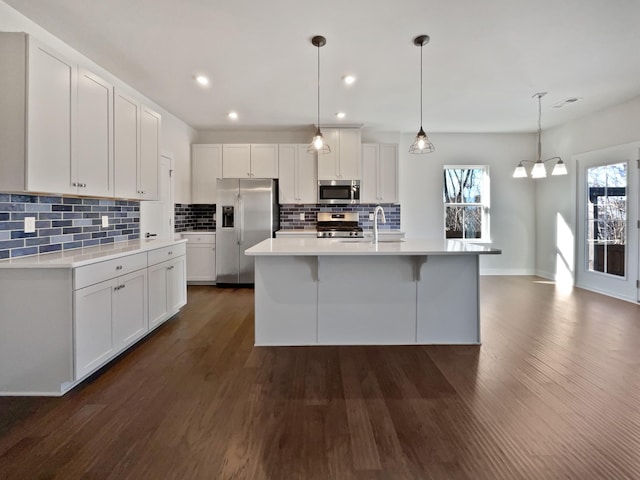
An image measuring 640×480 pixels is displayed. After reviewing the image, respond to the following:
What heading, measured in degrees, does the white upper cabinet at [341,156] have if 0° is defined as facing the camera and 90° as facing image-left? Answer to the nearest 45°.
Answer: approximately 0°

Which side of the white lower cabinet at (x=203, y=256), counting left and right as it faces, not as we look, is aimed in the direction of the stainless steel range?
left

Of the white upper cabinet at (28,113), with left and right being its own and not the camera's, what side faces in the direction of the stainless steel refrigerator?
left

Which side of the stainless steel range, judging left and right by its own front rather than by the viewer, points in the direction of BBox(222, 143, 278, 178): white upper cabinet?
right

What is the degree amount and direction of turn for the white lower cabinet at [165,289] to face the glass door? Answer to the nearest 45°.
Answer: approximately 45° to its left

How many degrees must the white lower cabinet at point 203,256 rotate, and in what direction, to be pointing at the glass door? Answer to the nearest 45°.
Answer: approximately 45° to its left

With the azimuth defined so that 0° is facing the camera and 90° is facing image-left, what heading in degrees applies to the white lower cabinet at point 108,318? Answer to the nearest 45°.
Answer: approximately 315°

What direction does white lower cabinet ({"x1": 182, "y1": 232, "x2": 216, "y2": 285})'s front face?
toward the camera

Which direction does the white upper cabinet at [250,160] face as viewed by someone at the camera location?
facing the viewer

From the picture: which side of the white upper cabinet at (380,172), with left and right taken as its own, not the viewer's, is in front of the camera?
front

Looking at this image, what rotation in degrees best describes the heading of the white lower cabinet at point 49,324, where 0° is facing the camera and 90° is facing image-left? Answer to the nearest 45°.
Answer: approximately 315°
